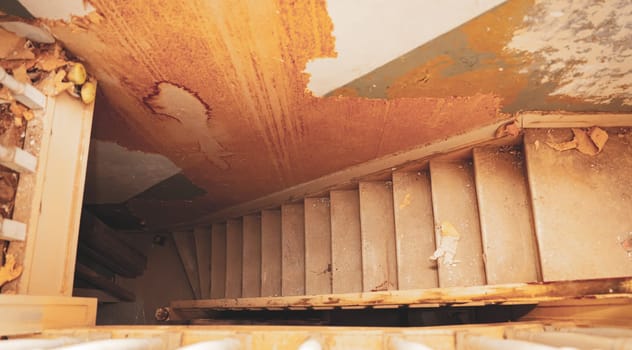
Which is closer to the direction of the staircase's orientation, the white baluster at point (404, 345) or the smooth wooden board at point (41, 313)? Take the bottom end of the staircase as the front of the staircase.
the smooth wooden board

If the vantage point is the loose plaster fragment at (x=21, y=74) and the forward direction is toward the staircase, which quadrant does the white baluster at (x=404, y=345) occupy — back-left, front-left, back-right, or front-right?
front-right

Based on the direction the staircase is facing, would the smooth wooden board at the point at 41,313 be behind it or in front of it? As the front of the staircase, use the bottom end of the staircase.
in front

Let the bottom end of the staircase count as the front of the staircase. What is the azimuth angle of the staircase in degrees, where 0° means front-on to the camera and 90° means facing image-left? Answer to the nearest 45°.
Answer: approximately 90°

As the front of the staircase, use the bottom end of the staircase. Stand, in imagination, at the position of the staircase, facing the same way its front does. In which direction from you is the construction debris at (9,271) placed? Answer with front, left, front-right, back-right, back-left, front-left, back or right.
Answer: front-left

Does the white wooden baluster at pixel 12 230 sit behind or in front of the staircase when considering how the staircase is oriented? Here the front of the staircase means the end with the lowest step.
in front
